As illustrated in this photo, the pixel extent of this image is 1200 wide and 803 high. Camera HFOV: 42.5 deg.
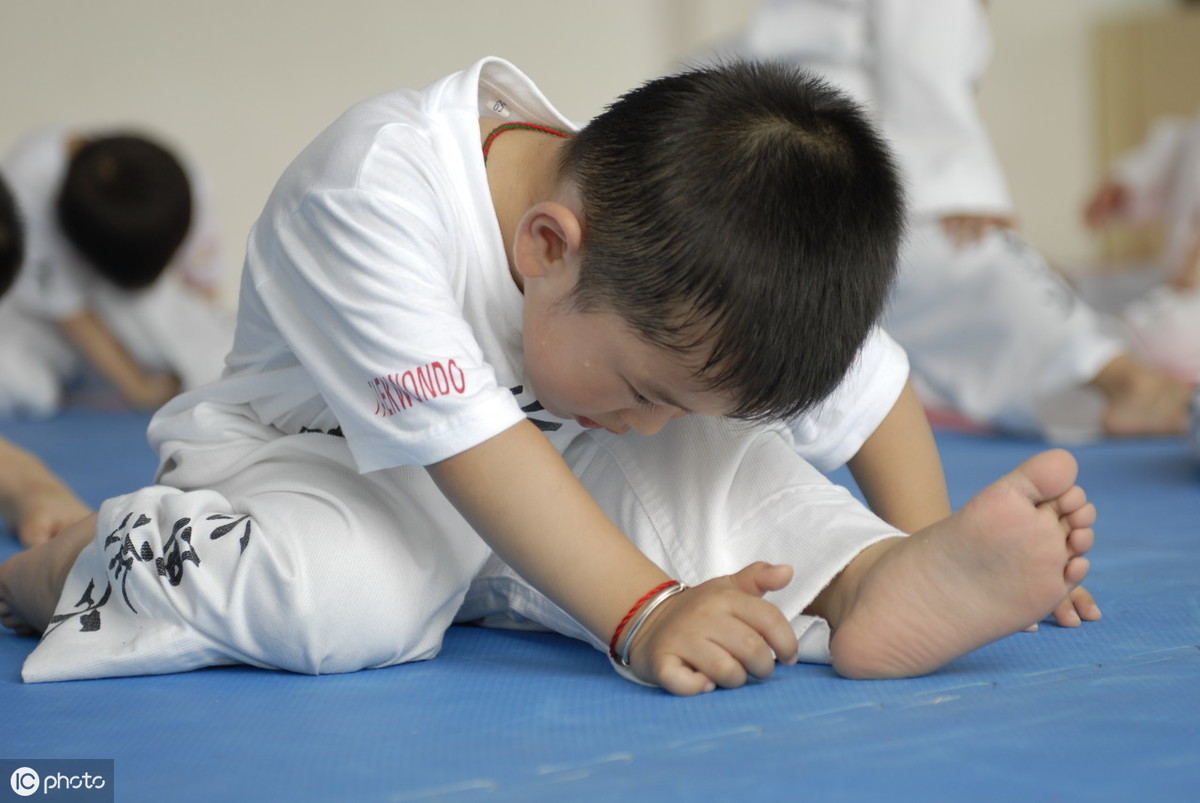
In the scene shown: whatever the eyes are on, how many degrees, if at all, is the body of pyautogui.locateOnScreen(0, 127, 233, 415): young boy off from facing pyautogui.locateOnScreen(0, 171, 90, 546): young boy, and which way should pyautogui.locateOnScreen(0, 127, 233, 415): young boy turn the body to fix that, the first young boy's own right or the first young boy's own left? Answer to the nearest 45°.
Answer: approximately 45° to the first young boy's own right

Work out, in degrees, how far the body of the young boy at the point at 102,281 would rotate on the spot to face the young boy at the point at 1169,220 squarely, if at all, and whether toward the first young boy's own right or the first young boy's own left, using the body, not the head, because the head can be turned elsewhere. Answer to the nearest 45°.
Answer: approximately 45° to the first young boy's own left

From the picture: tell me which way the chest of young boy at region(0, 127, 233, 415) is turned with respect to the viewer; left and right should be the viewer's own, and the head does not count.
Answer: facing the viewer and to the right of the viewer

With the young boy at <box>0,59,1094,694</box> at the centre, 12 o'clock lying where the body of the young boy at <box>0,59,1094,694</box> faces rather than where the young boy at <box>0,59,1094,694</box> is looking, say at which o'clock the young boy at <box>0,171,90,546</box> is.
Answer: the young boy at <box>0,171,90,546</box> is roughly at 6 o'clock from the young boy at <box>0,59,1094,694</box>.

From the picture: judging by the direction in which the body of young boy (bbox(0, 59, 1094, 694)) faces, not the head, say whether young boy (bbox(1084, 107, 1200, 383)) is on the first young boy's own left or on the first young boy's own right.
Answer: on the first young boy's own left

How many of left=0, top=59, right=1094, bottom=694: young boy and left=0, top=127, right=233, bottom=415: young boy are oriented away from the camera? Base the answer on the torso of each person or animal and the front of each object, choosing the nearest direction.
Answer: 0

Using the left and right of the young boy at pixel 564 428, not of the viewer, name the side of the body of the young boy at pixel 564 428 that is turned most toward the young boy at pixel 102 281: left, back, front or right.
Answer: back

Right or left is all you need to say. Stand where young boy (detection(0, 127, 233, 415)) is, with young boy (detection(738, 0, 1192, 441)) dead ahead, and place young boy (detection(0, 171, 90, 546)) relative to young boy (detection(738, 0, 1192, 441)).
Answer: right
